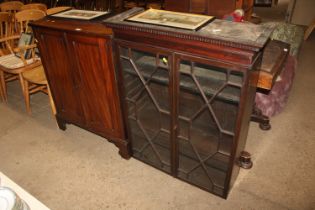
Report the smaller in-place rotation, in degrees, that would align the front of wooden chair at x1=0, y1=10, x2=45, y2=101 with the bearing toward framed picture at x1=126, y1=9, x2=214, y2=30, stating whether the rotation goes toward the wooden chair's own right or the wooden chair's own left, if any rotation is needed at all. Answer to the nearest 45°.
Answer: approximately 90° to the wooden chair's own left

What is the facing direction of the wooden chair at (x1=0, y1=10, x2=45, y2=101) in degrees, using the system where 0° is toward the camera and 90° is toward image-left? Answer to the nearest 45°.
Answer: approximately 45°

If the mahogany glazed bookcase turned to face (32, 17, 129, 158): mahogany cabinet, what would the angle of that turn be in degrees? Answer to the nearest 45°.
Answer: approximately 45° to its right

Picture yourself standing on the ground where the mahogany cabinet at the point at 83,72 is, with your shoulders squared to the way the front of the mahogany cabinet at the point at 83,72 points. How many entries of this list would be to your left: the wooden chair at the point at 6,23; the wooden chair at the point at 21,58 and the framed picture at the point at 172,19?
1

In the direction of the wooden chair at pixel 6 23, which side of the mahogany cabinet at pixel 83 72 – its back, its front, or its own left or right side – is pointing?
right

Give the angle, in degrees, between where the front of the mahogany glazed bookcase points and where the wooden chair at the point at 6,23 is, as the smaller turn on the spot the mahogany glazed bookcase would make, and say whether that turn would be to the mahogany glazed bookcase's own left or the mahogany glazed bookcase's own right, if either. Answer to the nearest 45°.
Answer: approximately 90° to the mahogany glazed bookcase's own right

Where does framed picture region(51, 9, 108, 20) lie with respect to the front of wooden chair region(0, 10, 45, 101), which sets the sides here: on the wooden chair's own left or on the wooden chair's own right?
on the wooden chair's own left
